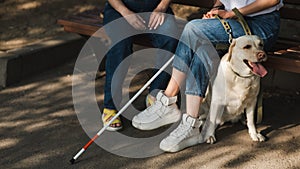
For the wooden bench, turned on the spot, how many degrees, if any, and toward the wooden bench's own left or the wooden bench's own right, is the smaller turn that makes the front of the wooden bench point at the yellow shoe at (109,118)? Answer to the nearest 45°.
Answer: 0° — it already faces it

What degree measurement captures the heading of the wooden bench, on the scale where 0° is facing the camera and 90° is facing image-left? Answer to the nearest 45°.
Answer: approximately 45°

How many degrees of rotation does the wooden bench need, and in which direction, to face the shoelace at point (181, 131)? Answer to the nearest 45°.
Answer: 0° — it already faces it
